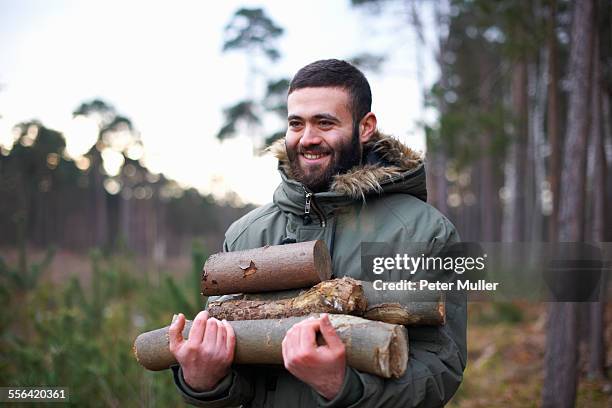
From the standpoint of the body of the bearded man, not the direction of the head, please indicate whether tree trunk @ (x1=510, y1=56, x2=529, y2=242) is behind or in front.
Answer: behind

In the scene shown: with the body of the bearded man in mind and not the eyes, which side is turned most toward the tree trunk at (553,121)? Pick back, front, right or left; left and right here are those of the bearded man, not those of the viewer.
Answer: back

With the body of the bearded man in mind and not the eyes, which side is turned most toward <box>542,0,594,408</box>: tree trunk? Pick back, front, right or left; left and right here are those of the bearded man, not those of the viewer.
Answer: back

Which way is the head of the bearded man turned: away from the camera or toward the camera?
toward the camera

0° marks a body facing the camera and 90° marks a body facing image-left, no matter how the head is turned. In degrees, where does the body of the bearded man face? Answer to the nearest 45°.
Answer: approximately 45°

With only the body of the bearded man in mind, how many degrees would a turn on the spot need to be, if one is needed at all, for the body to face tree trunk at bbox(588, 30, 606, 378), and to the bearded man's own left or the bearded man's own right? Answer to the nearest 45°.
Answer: approximately 180°
